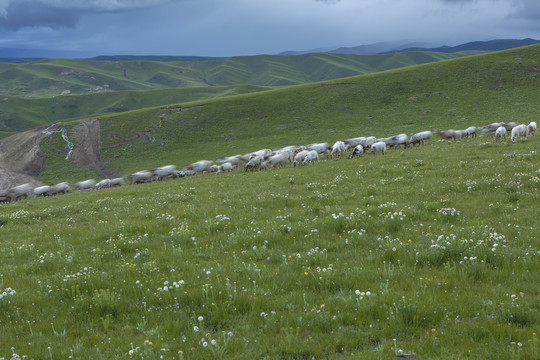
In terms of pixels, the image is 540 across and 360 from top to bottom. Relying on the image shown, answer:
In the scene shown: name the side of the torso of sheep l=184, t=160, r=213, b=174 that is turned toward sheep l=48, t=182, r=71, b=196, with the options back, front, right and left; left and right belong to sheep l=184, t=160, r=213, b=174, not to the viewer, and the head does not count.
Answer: front

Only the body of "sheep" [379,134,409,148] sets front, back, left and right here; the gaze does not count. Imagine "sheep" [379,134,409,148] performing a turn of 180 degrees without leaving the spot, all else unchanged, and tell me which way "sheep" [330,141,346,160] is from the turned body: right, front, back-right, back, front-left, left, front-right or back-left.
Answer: back-right

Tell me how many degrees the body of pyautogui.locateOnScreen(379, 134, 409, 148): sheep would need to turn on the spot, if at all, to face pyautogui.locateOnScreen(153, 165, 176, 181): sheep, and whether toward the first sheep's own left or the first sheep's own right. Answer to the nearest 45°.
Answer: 0° — it already faces it

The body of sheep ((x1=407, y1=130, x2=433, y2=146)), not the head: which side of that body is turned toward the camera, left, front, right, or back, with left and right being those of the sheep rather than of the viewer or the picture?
left

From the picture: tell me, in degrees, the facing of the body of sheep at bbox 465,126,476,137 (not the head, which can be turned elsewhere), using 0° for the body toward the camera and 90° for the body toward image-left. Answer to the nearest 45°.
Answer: approximately 90°

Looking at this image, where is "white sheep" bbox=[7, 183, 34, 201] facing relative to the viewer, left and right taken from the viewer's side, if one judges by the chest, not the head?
facing to the left of the viewer

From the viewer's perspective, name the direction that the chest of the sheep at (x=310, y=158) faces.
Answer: to the viewer's left

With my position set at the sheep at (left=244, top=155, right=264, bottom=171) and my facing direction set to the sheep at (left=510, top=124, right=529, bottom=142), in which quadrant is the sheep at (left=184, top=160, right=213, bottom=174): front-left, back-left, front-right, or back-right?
back-left

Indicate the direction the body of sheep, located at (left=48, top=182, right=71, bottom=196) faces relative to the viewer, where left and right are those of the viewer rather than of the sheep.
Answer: facing to the left of the viewer

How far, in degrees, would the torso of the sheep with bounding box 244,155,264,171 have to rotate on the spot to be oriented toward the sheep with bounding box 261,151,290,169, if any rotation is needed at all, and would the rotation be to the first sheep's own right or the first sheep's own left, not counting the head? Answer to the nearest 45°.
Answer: approximately 180°

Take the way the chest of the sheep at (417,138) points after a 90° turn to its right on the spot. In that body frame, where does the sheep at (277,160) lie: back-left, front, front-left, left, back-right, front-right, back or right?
back-left

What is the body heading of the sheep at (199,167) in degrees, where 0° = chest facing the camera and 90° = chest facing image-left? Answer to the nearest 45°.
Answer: approximately 90°

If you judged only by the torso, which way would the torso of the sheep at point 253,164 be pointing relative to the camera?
to the viewer's left

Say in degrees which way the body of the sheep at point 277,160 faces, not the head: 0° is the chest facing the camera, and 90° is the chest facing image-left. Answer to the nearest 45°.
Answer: approximately 90°

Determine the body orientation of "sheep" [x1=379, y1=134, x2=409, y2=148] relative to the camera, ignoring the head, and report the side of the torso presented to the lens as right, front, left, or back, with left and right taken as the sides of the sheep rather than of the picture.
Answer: left
